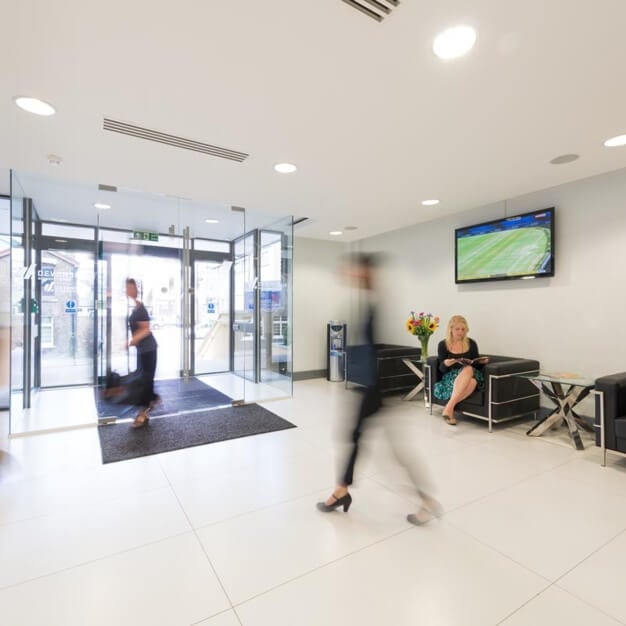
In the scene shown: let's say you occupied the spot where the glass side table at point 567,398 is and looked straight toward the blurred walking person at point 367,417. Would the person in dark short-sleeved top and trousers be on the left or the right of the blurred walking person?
right

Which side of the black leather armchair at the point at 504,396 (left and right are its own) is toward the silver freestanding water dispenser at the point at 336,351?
right

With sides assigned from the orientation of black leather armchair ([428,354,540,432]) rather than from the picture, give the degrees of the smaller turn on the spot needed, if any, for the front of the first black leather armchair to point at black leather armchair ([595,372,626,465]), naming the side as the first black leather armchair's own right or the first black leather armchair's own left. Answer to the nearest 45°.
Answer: approximately 90° to the first black leather armchair's own left

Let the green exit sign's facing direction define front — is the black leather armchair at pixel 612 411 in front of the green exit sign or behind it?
in front

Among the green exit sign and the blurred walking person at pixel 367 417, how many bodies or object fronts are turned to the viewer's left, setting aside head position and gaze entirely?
1

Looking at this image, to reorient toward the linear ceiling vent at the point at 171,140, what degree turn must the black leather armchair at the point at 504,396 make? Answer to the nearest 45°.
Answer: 0° — it already faces it

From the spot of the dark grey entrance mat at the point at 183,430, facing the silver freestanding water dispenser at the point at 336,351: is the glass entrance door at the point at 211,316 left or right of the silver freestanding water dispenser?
left

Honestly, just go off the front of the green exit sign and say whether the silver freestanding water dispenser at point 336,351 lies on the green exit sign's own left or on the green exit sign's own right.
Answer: on the green exit sign's own left

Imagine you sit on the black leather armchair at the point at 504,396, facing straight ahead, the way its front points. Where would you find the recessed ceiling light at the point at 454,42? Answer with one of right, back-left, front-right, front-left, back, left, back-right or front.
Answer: front-left

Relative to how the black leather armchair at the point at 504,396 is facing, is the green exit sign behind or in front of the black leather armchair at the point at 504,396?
in front

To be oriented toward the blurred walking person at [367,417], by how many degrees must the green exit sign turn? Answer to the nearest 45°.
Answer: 0° — it already faces them

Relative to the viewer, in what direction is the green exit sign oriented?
toward the camera

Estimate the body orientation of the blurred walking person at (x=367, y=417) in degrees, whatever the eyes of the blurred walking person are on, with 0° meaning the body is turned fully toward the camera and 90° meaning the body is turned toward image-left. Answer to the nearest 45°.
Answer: approximately 90°

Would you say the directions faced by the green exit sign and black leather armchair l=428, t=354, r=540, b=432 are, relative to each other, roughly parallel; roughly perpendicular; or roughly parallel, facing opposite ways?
roughly perpendicular

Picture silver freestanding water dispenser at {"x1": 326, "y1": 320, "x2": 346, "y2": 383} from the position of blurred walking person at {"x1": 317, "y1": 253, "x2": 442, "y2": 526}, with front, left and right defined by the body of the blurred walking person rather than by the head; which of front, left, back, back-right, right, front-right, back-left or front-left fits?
right

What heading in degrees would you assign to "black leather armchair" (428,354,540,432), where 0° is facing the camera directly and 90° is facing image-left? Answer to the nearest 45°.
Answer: approximately 45°
